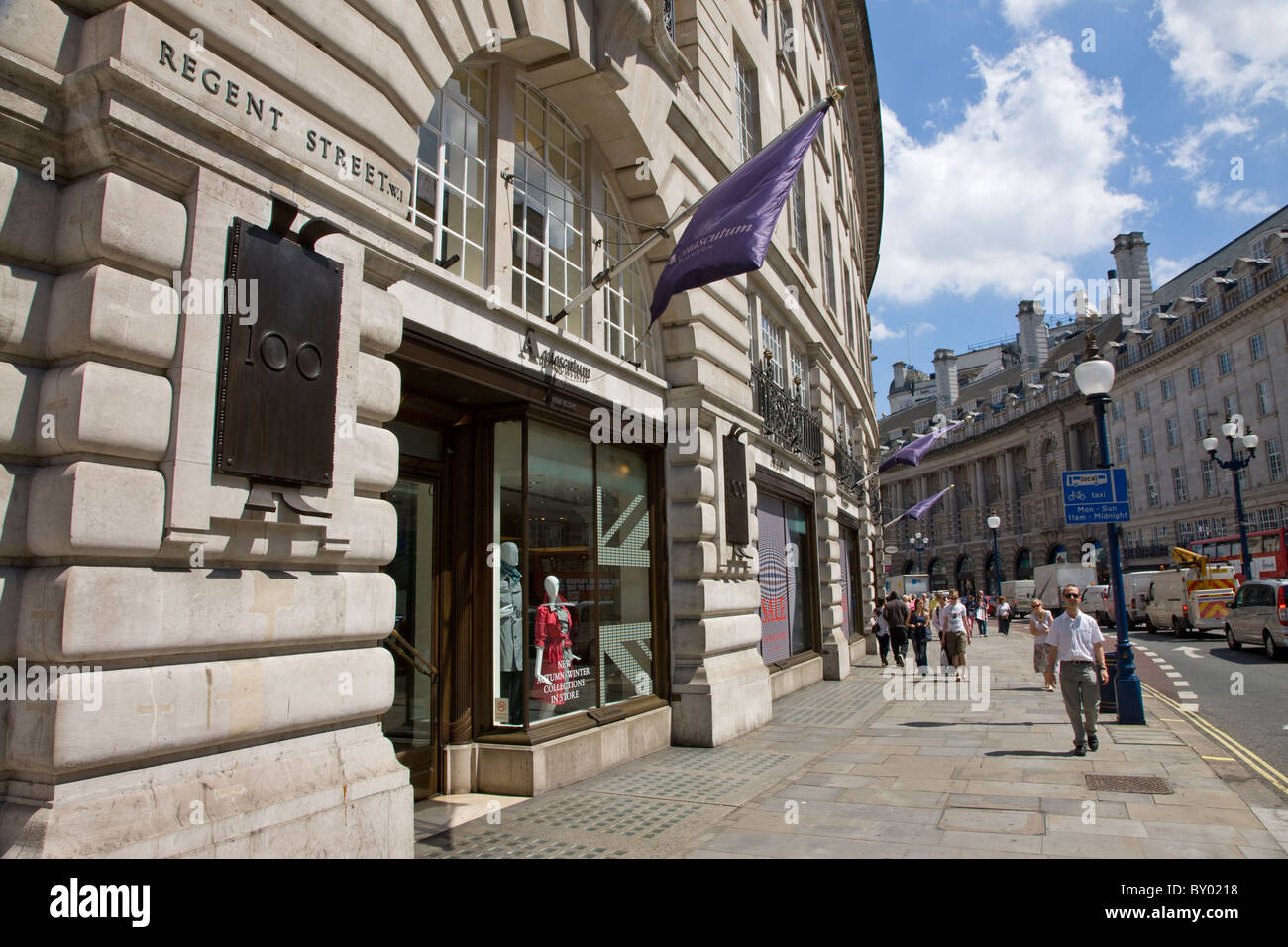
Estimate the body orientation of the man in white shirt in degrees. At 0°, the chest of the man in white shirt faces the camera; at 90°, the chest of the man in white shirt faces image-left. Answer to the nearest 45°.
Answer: approximately 0°

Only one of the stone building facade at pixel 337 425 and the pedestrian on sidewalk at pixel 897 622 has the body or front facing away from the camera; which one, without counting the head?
the pedestrian on sidewalk

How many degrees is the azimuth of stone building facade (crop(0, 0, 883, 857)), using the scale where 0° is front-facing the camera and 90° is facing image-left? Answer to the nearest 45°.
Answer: approximately 315°

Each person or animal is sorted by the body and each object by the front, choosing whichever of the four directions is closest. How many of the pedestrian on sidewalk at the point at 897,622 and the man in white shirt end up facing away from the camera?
1

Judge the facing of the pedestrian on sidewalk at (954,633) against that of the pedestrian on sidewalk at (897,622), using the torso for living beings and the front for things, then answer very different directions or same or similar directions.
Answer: very different directions

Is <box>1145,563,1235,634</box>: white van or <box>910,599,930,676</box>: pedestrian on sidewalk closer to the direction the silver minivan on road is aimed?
the white van

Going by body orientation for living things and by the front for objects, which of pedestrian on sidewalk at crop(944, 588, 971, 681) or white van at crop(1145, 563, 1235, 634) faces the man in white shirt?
the pedestrian on sidewalk

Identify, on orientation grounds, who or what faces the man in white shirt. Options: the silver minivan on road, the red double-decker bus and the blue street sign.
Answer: the blue street sign

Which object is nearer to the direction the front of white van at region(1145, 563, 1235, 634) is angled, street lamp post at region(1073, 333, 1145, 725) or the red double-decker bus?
the red double-decker bus
